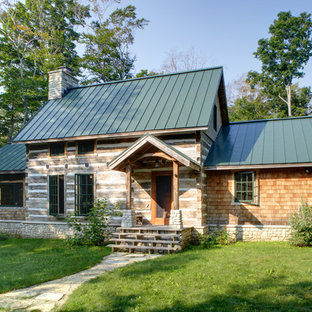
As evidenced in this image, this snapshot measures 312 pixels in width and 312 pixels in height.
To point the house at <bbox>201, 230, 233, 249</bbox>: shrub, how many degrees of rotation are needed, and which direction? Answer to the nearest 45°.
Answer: approximately 45° to its left

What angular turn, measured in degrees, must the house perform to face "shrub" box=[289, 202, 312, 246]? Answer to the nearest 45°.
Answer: approximately 45° to its left

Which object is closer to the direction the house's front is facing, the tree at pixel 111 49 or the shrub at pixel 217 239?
the shrub

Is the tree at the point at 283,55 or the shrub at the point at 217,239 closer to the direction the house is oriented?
the shrub

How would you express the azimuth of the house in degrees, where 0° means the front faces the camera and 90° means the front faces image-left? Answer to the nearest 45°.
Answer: approximately 0°

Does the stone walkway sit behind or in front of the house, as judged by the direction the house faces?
in front

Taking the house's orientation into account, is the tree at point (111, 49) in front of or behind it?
behind
